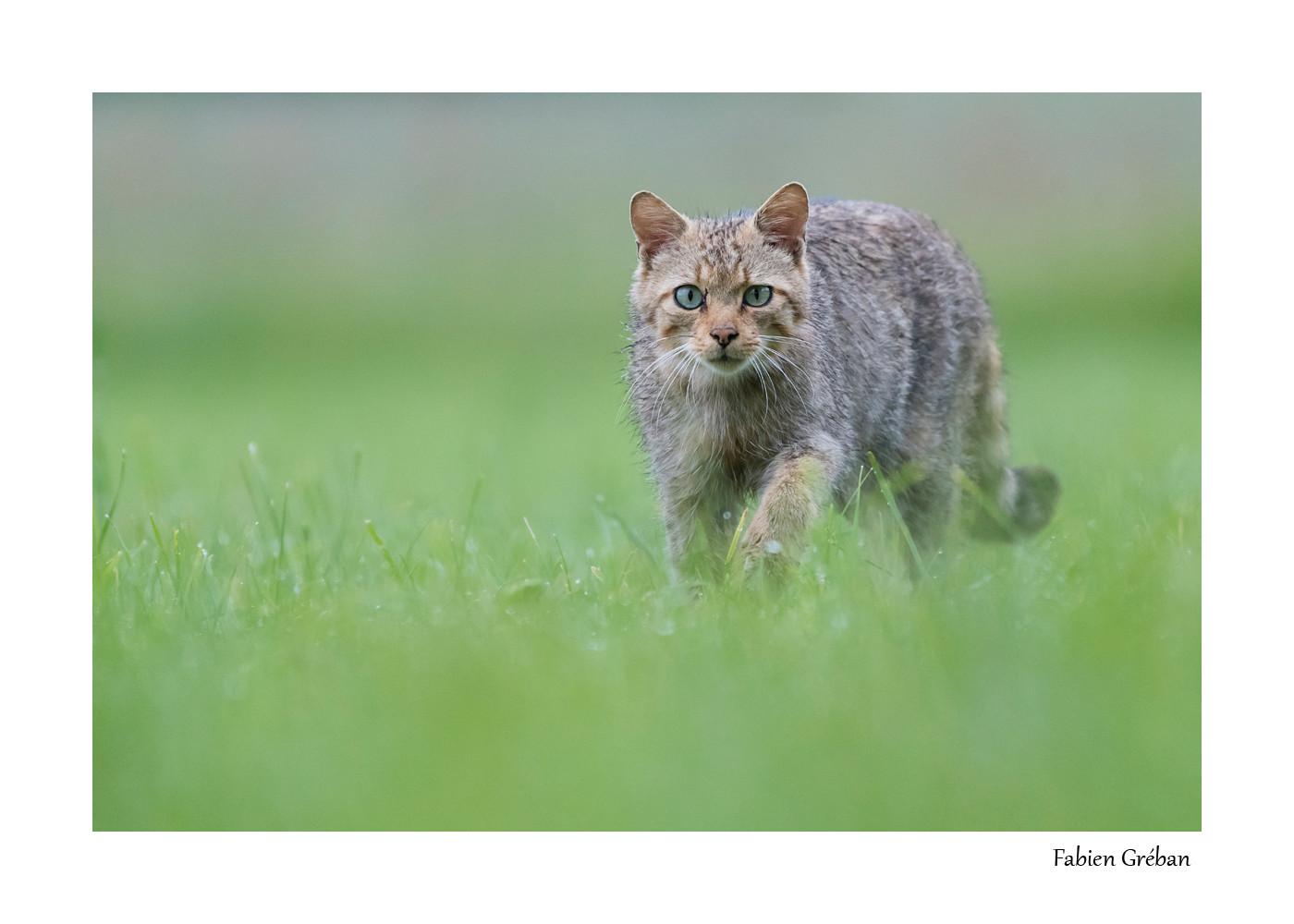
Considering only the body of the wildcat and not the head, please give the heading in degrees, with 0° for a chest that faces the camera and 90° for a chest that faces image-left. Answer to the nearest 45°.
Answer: approximately 45°
